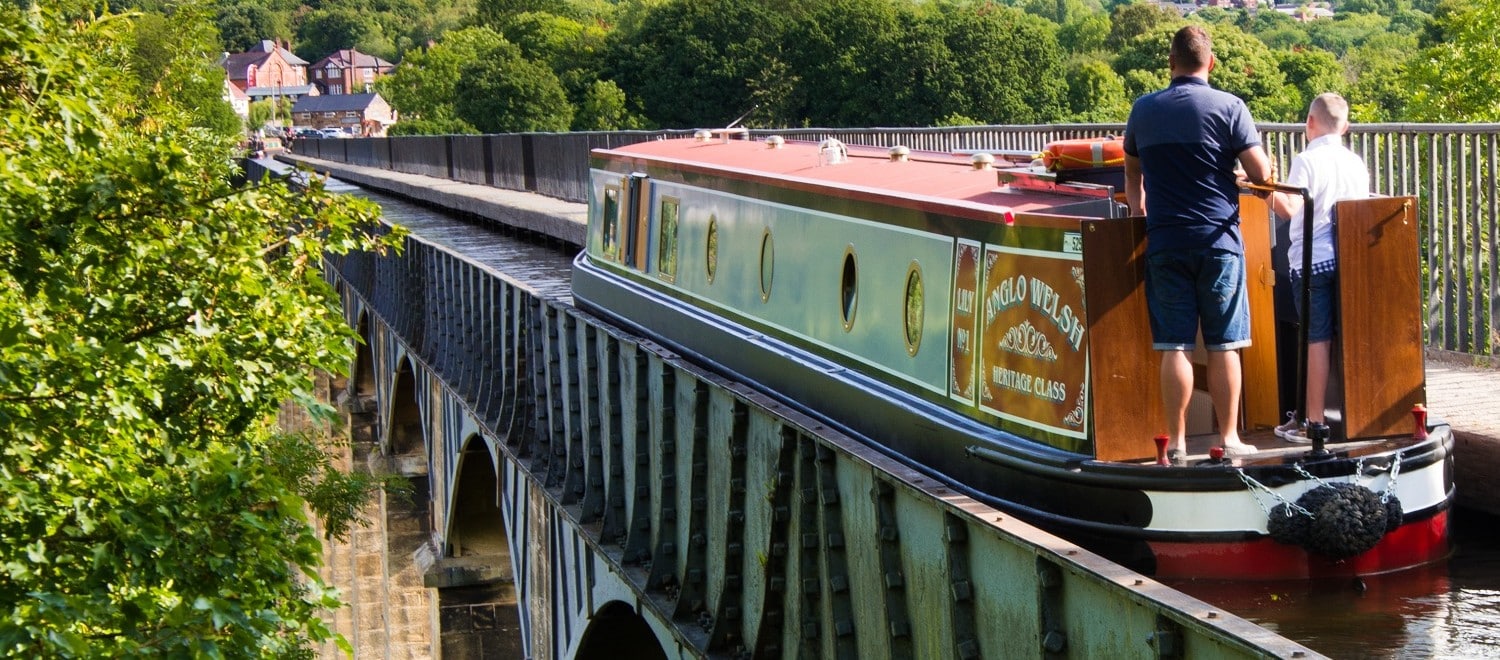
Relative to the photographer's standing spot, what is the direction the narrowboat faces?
facing away from the viewer and to the left of the viewer

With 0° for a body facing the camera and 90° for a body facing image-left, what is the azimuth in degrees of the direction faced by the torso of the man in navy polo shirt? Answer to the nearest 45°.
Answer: approximately 180°

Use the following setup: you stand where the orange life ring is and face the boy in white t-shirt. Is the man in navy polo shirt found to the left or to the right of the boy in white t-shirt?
right

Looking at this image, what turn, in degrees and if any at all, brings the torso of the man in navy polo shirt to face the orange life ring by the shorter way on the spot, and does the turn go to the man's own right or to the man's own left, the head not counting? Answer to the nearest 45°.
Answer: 0° — they already face it

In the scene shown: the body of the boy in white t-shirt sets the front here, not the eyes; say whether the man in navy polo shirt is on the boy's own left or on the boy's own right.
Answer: on the boy's own left

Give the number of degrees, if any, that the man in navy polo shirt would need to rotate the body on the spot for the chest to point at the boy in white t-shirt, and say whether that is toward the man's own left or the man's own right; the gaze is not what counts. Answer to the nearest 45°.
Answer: approximately 45° to the man's own right

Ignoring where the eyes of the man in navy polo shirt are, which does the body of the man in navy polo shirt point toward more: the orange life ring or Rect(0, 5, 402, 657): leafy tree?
the orange life ring

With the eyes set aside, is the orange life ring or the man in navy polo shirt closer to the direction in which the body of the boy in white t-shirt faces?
the orange life ring

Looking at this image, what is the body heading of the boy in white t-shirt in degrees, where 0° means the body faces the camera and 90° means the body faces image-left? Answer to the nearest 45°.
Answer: approximately 135°

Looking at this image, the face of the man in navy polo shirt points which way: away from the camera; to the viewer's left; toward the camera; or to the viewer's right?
away from the camera
